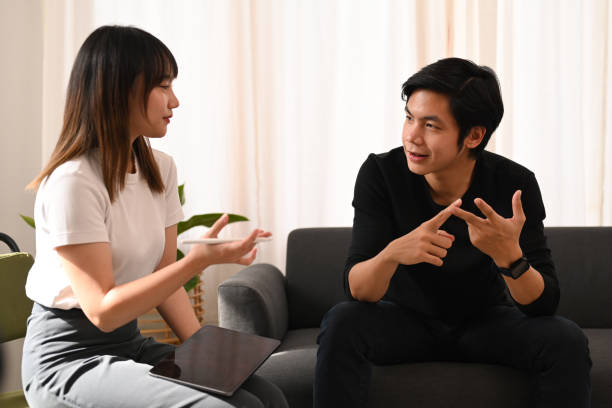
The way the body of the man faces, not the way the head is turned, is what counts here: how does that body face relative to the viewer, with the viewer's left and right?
facing the viewer

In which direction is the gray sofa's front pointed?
toward the camera

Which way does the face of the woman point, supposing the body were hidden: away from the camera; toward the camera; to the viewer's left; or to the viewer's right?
to the viewer's right

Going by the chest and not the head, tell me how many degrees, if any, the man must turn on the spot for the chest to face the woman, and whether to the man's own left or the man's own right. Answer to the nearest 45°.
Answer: approximately 45° to the man's own right
